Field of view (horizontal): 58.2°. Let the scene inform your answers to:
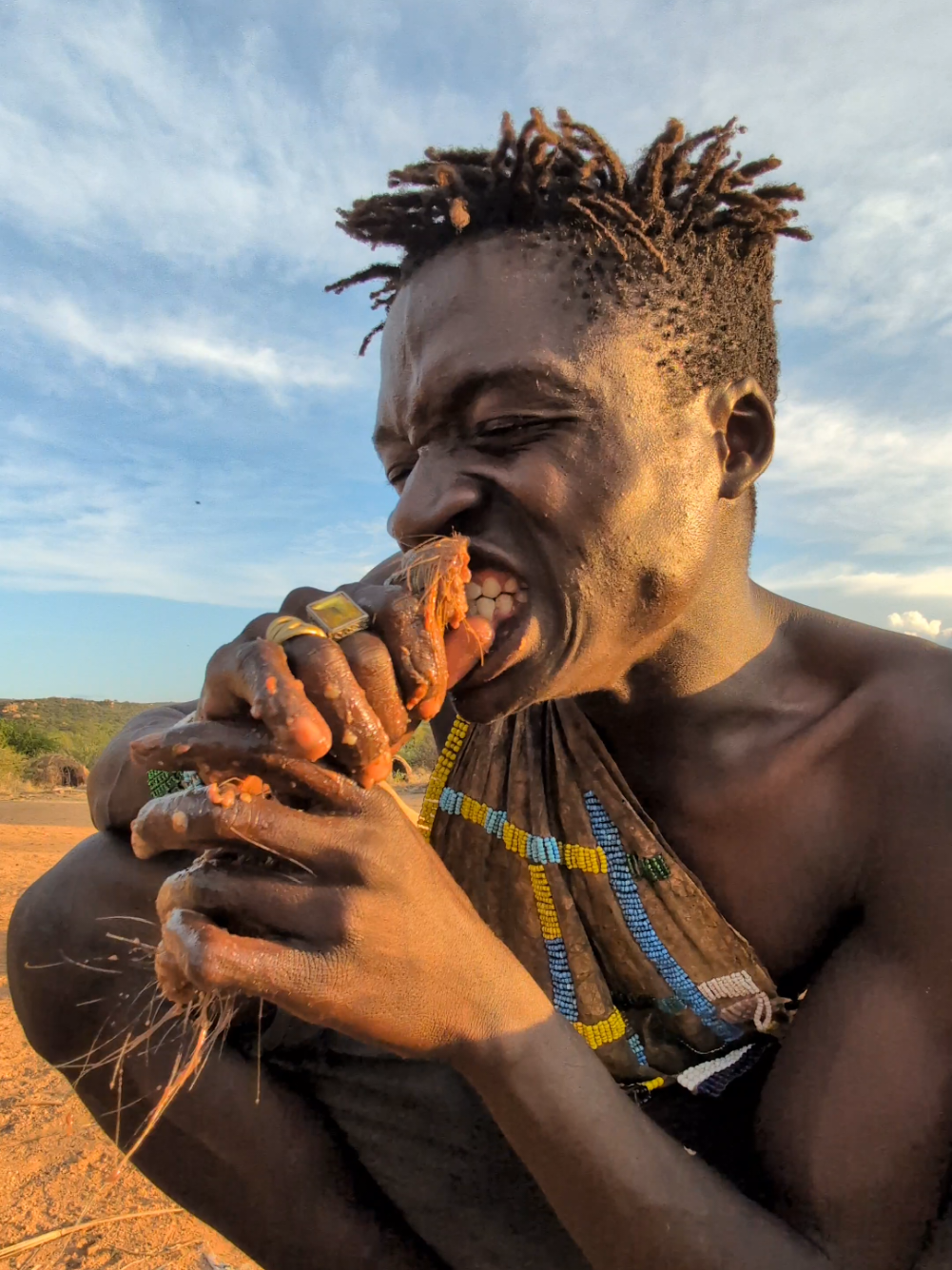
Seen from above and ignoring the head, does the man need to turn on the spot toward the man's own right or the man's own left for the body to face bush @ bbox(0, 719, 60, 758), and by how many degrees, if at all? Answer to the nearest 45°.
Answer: approximately 90° to the man's own right

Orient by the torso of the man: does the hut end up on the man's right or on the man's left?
on the man's right

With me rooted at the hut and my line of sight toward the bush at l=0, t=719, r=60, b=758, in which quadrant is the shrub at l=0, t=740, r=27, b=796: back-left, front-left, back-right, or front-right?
back-left

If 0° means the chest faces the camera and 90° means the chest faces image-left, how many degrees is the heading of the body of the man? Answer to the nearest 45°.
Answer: approximately 45°

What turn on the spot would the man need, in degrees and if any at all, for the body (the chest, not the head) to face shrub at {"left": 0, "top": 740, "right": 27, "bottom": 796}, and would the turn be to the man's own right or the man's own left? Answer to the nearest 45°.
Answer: approximately 90° to the man's own right
